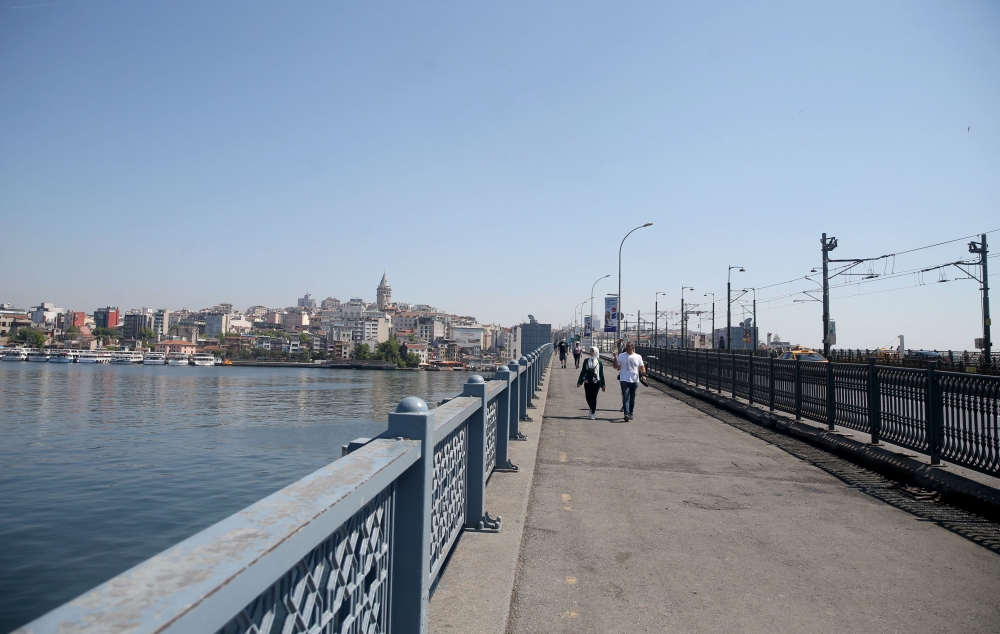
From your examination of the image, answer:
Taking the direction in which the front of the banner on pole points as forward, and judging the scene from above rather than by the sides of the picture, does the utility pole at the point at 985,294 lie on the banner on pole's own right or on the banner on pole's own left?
on the banner on pole's own left

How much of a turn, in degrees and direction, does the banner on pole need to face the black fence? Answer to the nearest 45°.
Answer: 0° — it already faces it

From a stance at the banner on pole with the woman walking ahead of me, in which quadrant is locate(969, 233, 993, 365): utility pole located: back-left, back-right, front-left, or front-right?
front-left

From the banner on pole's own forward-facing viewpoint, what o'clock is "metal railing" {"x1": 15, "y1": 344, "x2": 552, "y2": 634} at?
The metal railing is roughly at 12 o'clock from the banner on pole.

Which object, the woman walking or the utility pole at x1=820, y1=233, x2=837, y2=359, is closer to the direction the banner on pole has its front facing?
the woman walking

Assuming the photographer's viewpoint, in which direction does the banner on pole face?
facing the viewer

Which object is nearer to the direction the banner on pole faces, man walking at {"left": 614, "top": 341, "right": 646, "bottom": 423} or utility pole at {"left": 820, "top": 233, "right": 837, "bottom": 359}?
the man walking

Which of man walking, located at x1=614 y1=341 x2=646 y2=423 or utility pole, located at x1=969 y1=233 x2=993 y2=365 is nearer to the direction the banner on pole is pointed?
the man walking

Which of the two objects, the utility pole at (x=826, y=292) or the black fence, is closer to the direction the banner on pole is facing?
the black fence

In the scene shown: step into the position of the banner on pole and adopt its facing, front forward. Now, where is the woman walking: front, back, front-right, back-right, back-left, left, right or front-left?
front

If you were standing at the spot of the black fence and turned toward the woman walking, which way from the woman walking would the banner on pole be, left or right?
right

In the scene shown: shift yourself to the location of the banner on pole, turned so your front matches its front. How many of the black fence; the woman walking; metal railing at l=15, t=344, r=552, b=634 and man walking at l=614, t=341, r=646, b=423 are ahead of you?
4

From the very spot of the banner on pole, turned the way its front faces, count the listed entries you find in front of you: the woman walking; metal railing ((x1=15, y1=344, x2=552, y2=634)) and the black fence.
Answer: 3

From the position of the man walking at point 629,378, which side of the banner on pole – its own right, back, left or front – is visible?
front

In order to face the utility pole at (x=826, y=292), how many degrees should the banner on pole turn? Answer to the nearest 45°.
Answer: approximately 45° to its left
